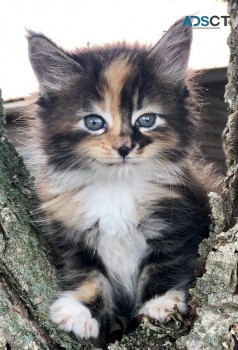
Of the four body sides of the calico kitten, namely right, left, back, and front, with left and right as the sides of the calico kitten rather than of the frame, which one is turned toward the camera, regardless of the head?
front
